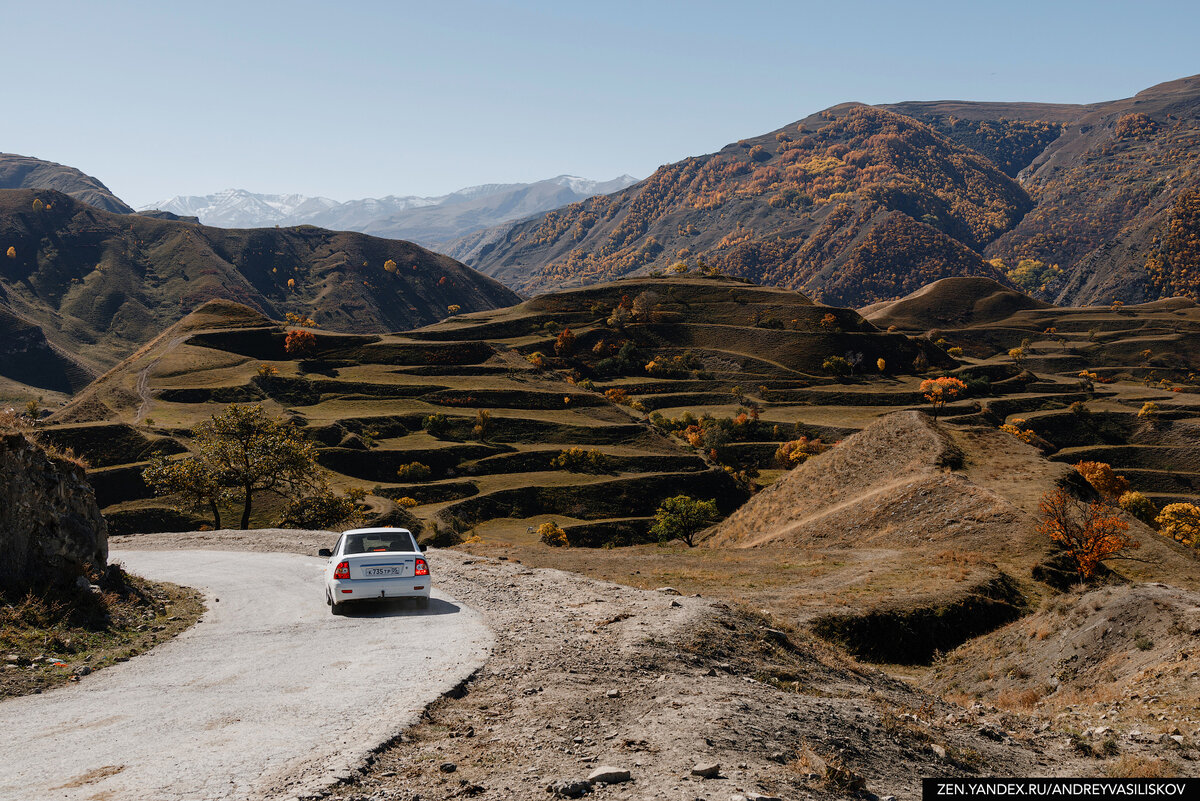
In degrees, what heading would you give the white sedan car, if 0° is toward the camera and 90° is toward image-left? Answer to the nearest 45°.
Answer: approximately 180°
